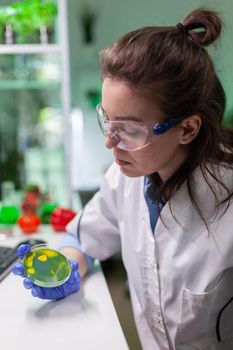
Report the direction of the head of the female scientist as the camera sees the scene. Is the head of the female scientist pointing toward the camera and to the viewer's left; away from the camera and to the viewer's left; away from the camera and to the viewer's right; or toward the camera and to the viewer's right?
toward the camera and to the viewer's left

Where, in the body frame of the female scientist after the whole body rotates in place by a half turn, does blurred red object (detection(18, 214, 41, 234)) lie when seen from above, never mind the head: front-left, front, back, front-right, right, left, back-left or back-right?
left

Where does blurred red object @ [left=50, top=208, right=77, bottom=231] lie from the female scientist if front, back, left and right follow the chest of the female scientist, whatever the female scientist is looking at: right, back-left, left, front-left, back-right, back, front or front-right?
right

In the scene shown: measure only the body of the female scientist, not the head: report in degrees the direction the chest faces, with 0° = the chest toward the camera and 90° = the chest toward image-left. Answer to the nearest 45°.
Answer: approximately 45°
